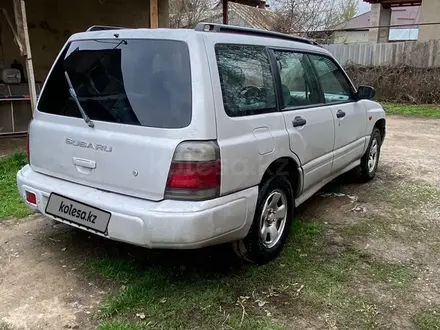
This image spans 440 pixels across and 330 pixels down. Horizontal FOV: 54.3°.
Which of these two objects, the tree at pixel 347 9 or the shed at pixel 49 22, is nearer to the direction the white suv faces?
the tree

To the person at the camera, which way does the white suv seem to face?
facing away from the viewer and to the right of the viewer

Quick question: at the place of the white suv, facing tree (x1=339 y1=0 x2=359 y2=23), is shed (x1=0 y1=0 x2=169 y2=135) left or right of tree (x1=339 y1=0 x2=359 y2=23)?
left

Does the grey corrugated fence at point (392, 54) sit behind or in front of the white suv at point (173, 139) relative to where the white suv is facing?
in front

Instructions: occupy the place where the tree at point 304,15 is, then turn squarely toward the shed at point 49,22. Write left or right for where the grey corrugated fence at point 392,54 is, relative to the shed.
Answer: left

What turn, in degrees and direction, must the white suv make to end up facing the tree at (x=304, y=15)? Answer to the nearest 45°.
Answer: approximately 45° to its left

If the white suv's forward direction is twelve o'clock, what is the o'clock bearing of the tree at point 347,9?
The tree is roughly at 11 o'clock from the white suv.

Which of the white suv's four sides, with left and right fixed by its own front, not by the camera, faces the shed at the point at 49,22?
left
